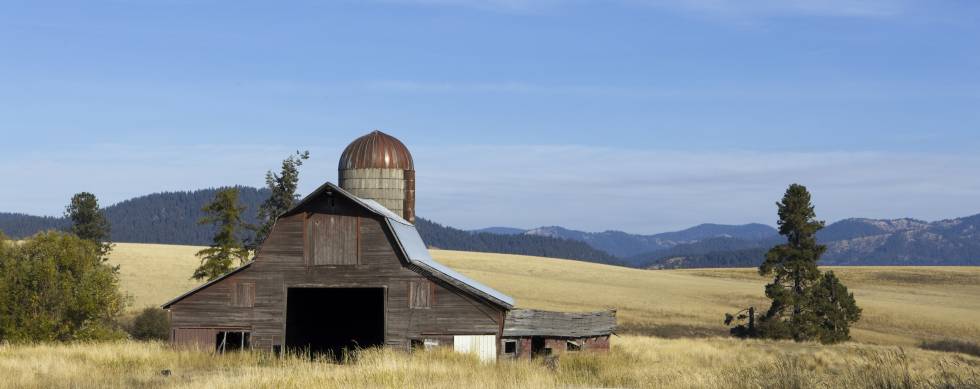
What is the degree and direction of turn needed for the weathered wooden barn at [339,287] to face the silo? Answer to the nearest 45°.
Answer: approximately 180°

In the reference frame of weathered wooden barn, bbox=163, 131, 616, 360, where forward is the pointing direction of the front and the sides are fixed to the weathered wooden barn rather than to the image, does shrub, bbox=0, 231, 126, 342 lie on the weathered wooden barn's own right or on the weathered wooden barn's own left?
on the weathered wooden barn's own right

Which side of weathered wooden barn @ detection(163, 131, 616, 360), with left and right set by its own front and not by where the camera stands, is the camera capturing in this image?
front

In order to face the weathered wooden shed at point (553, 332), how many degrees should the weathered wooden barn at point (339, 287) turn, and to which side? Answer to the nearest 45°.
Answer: approximately 90° to its left

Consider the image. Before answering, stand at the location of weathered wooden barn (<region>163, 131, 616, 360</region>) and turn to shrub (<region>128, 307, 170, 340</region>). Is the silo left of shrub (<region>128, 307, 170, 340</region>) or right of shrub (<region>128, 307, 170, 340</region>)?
right
